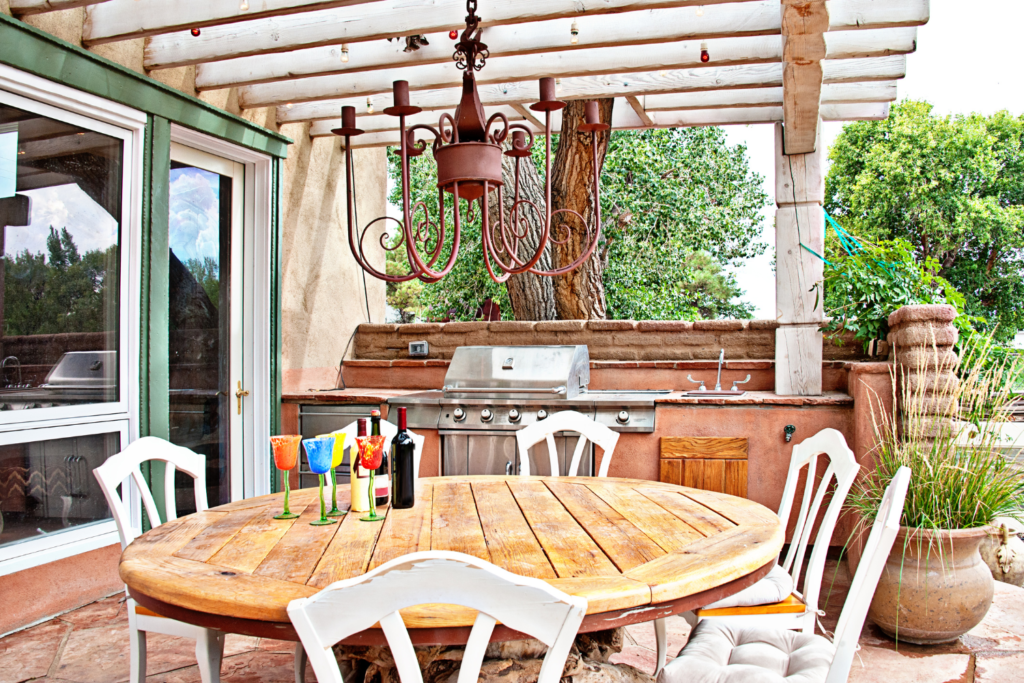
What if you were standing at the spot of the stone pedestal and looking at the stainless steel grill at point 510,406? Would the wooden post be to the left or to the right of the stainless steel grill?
right

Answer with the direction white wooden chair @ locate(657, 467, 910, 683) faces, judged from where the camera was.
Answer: facing to the left of the viewer

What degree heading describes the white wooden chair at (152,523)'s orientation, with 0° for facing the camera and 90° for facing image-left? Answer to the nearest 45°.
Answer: approximately 315°

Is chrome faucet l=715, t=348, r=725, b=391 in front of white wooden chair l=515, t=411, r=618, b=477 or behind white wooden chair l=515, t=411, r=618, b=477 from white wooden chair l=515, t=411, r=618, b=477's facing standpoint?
behind

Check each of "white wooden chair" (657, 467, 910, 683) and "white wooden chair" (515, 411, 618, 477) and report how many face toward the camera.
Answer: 1
